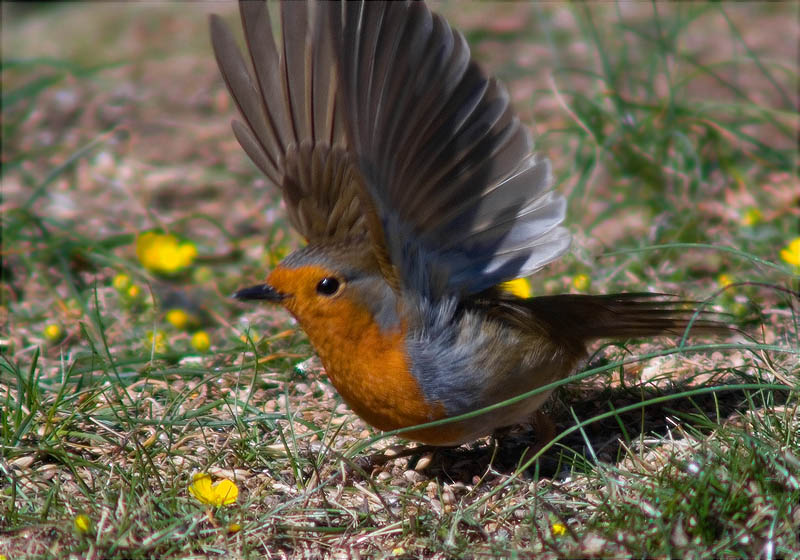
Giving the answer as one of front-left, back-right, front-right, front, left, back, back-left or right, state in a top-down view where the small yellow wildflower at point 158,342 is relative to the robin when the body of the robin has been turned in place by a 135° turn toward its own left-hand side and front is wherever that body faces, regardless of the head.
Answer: back

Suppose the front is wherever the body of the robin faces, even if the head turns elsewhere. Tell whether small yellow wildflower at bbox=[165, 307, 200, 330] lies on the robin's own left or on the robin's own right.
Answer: on the robin's own right

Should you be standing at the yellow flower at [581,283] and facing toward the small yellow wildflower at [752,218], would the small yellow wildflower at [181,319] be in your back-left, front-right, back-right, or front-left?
back-left

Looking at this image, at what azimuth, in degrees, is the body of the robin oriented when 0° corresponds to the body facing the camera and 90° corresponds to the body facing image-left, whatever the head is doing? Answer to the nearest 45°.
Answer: approximately 90°

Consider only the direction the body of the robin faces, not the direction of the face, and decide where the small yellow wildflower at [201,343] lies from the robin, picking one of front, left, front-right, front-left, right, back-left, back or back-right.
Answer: front-right

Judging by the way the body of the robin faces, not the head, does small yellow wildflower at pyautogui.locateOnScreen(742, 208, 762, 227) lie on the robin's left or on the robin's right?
on the robin's right

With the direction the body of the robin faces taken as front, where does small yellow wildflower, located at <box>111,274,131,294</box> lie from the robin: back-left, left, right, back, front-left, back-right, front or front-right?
front-right

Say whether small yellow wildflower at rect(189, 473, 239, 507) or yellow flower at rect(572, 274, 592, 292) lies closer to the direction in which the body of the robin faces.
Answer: the small yellow wildflower

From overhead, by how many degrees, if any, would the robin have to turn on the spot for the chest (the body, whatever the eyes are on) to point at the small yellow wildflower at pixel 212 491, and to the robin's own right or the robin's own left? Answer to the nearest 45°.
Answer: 0° — it already faces it
